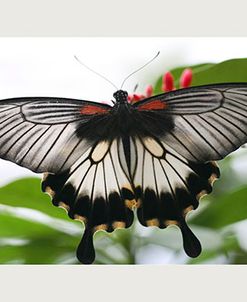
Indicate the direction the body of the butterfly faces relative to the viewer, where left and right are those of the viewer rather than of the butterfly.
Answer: facing away from the viewer
